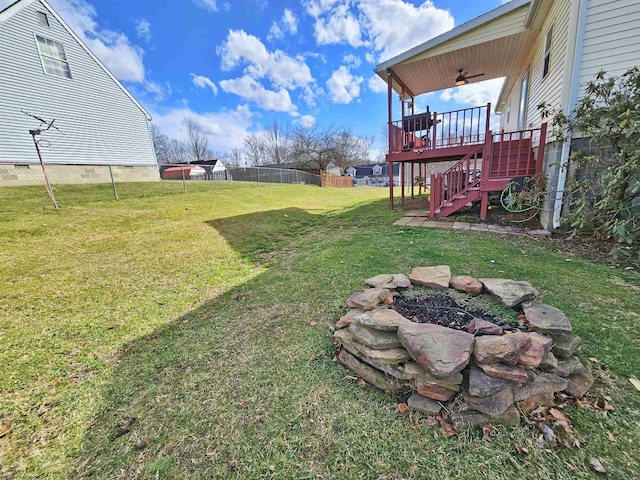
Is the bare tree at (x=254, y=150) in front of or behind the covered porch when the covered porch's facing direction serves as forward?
in front

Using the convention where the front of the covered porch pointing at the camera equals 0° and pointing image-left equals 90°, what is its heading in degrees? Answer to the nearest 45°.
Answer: approximately 90°

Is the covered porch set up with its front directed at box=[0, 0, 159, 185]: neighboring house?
yes

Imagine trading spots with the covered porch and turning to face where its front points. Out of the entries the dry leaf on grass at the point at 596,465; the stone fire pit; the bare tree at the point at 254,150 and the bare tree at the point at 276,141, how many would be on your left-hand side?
2

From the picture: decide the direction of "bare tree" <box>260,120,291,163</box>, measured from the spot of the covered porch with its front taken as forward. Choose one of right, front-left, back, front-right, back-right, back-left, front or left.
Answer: front-right

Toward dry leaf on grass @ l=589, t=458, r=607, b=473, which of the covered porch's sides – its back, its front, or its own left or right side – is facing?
left

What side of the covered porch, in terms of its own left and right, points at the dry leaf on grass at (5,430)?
left

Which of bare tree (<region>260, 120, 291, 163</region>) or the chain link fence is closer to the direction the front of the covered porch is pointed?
the chain link fence

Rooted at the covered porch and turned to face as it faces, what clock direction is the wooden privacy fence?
The wooden privacy fence is roughly at 2 o'clock from the covered porch.

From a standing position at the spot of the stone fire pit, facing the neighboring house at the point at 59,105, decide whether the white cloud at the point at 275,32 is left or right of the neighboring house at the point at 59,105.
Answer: right

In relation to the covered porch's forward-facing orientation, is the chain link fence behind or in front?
in front
